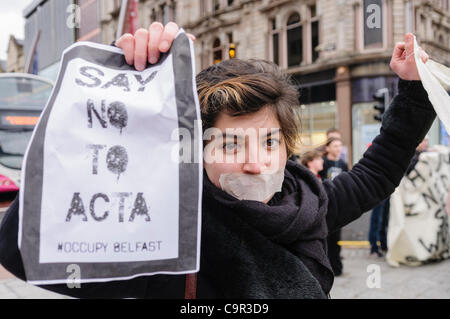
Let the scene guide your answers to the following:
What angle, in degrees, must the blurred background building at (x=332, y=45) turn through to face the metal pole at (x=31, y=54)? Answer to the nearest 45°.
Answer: approximately 45° to its right

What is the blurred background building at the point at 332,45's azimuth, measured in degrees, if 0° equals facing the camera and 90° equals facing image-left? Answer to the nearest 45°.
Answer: approximately 0°

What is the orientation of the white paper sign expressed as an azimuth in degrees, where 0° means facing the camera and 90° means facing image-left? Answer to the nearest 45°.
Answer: approximately 0°

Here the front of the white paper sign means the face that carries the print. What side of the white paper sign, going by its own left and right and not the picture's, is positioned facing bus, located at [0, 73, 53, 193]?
back

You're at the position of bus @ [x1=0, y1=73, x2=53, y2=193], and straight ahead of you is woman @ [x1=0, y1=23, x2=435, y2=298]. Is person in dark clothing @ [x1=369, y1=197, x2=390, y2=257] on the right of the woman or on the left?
left

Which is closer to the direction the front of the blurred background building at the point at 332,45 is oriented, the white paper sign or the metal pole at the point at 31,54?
the white paper sign
